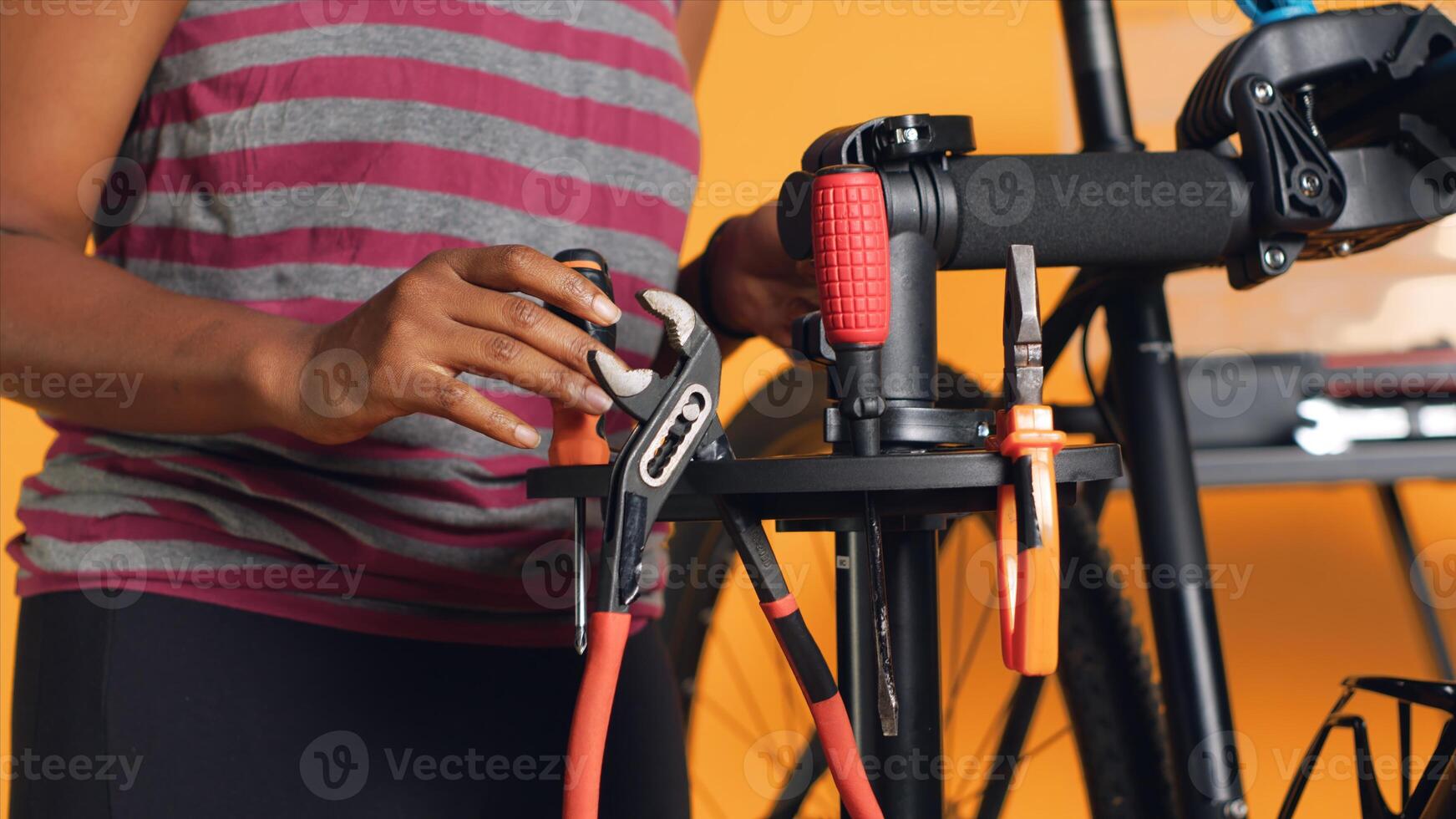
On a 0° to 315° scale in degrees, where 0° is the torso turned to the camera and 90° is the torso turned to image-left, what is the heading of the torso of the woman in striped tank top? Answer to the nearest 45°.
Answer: approximately 315°
